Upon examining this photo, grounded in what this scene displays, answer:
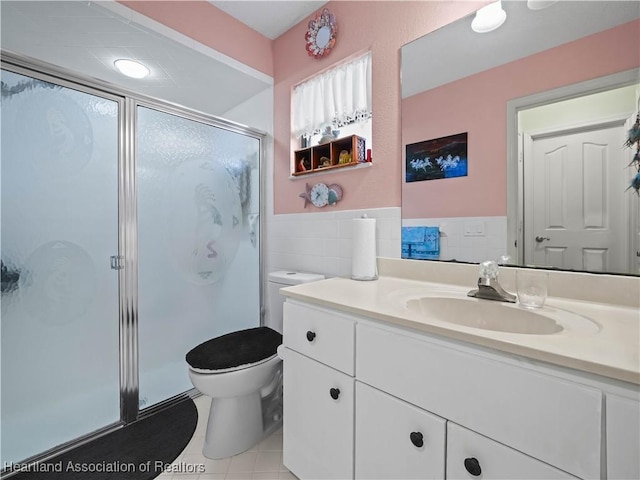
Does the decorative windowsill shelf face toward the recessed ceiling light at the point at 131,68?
no

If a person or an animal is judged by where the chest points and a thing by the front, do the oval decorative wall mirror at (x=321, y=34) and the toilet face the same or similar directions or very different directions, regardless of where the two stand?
same or similar directions

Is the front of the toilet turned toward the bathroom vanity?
no

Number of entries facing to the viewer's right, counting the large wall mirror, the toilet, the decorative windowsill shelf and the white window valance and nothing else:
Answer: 0

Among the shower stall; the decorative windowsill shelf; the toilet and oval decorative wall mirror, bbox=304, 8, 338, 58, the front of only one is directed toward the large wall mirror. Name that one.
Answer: the shower stall

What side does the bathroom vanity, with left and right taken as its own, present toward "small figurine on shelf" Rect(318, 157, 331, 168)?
right

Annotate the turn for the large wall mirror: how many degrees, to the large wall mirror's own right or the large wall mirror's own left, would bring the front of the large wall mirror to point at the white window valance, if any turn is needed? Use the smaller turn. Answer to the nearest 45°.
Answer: approximately 45° to the large wall mirror's own right

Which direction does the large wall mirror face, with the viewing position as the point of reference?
facing the viewer and to the left of the viewer

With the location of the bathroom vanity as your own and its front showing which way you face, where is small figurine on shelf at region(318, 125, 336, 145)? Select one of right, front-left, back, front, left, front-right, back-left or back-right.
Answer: right

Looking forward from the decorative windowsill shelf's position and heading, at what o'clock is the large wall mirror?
The large wall mirror is roughly at 9 o'clock from the decorative windowsill shelf.

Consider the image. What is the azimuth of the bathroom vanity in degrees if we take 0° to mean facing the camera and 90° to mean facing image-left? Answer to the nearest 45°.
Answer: approximately 45°

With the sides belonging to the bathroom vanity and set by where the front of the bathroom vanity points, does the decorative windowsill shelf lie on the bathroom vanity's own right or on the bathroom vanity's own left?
on the bathroom vanity's own right

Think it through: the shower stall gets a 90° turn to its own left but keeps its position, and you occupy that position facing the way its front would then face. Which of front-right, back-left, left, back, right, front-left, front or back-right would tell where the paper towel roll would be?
right
